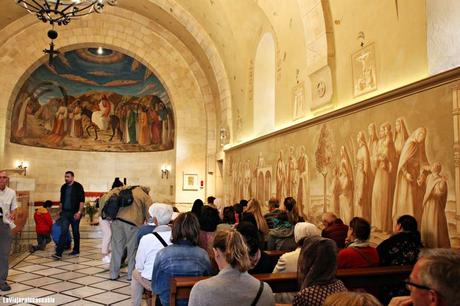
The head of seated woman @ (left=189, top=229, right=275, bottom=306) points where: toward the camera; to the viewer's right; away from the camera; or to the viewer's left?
away from the camera

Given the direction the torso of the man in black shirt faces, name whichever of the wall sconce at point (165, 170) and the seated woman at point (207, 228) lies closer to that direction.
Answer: the seated woman

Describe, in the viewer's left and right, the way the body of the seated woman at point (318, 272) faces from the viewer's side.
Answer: facing away from the viewer

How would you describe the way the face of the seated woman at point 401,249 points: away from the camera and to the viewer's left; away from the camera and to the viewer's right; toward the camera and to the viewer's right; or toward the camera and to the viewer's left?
away from the camera and to the viewer's left

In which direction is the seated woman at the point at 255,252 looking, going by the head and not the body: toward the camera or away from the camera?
away from the camera

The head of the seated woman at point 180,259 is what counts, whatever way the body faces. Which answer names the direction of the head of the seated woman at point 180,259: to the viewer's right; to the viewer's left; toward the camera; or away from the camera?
away from the camera

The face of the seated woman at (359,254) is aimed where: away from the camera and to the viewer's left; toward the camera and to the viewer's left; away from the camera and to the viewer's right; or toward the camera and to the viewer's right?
away from the camera and to the viewer's left

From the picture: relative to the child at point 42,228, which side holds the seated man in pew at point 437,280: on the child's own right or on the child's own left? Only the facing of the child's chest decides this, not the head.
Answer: on the child's own right

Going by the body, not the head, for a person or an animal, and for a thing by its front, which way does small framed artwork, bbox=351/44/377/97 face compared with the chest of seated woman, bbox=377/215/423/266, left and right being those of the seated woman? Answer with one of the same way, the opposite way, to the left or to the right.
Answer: to the left

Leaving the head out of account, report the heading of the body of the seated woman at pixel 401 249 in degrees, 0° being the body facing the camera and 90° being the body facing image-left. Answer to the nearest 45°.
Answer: approximately 135°
